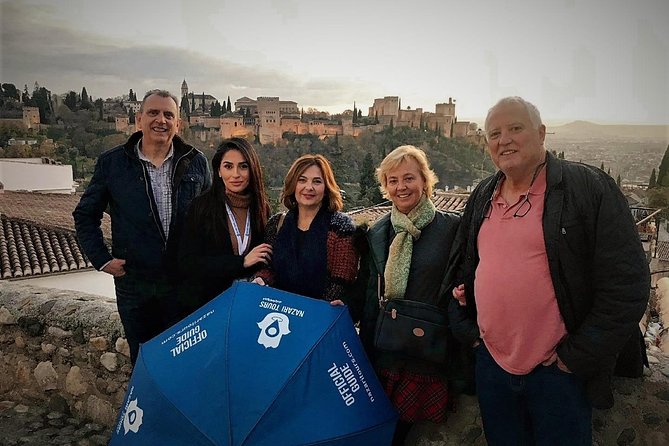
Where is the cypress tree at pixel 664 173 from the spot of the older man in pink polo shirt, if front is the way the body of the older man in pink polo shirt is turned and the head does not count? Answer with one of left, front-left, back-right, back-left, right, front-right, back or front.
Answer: back-right

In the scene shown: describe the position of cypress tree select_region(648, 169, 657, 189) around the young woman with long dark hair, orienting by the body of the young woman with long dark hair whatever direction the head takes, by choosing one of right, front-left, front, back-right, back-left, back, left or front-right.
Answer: left

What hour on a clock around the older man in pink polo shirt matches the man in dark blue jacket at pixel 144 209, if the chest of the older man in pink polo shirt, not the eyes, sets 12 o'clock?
The man in dark blue jacket is roughly at 2 o'clock from the older man in pink polo shirt.

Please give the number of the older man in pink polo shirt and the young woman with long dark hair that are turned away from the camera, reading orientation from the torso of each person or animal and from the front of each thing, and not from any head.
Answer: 0

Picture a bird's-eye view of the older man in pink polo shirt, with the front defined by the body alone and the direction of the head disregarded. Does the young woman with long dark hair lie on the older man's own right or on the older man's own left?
on the older man's own right

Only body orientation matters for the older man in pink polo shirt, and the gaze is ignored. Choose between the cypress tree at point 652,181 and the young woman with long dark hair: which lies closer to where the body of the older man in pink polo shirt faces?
the young woman with long dark hair

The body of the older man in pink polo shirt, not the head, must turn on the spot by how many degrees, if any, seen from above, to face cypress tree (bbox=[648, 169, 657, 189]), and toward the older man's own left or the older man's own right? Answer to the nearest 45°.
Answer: approximately 135° to the older man's own right

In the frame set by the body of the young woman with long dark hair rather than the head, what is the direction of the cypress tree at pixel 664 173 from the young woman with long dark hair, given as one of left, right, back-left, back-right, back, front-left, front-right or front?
left

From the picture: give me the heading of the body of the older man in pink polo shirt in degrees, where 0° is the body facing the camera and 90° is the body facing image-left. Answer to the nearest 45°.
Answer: approximately 45°
